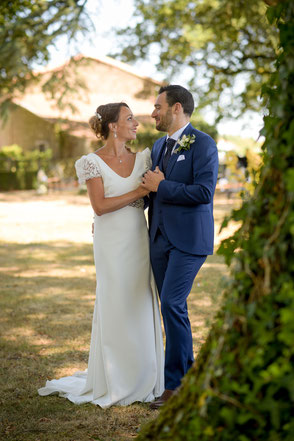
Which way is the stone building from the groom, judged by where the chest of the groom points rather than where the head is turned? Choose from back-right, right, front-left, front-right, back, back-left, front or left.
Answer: back-right

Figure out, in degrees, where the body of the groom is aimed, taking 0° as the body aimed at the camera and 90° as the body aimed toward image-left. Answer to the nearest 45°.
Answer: approximately 45°

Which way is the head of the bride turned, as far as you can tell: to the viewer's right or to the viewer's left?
to the viewer's right

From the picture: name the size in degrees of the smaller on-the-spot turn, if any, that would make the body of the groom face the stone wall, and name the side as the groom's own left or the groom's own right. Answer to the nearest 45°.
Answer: approximately 135° to the groom's own right
